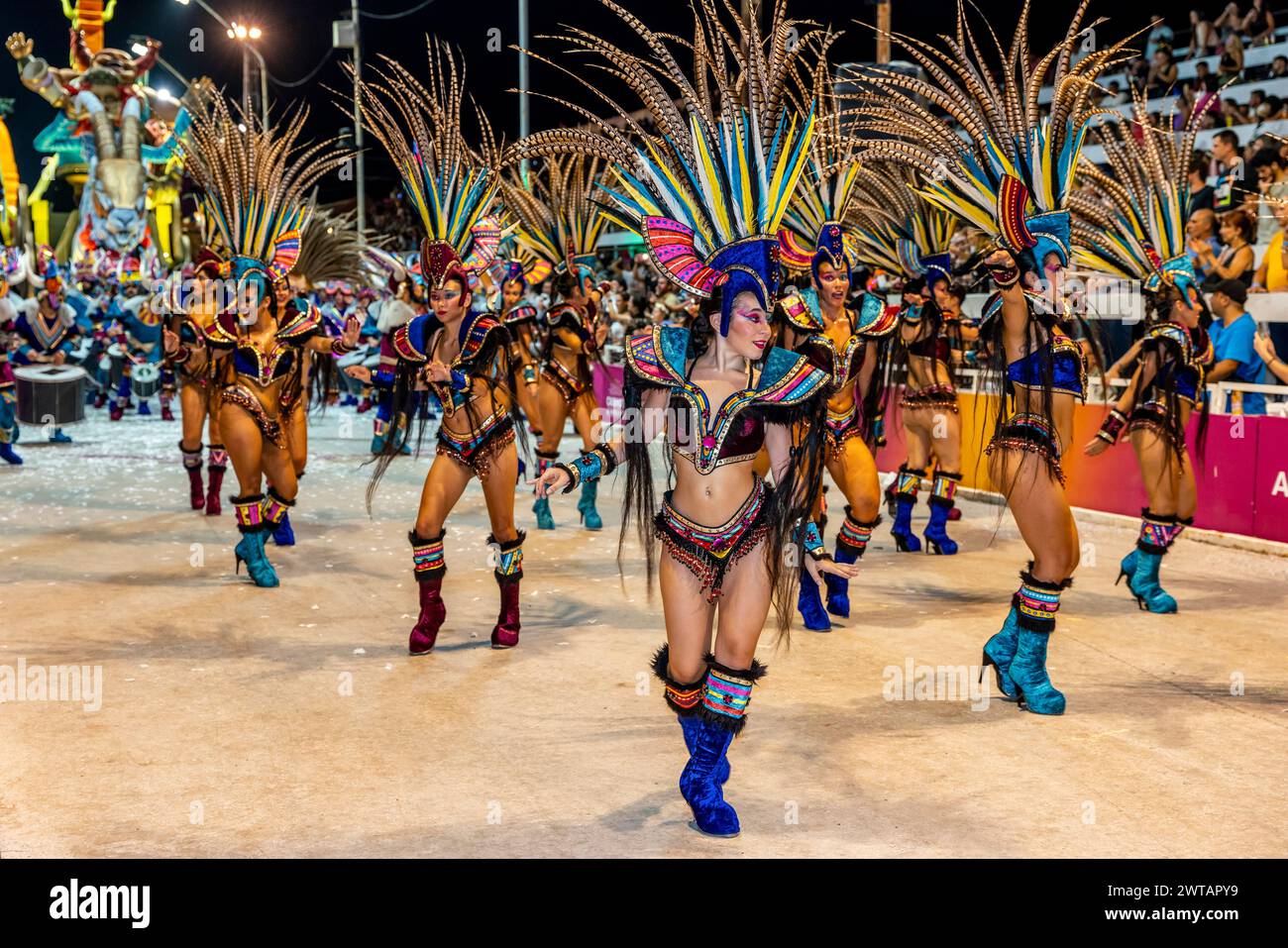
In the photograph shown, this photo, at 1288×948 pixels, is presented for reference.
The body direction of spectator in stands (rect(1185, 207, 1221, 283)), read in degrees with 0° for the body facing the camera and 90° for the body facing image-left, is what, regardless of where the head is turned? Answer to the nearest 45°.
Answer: approximately 45°

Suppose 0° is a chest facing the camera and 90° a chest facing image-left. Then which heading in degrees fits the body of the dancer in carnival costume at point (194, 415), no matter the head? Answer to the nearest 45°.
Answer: approximately 0°

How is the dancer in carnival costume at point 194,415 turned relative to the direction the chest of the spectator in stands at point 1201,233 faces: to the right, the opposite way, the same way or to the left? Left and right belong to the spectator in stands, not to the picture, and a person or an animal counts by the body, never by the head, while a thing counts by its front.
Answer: to the left

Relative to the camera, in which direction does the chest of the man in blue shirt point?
to the viewer's left

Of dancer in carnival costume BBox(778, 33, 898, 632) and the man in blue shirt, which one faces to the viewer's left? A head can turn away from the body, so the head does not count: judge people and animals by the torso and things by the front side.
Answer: the man in blue shirt

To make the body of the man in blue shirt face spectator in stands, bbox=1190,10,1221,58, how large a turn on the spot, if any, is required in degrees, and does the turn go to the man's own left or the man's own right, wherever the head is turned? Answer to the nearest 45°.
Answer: approximately 90° to the man's own right

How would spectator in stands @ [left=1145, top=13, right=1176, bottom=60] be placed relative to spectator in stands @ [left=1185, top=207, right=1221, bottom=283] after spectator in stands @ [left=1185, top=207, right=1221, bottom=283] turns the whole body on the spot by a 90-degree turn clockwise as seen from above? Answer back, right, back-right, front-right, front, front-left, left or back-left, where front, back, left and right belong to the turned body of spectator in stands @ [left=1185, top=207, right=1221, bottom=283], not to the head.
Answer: front-right
